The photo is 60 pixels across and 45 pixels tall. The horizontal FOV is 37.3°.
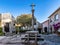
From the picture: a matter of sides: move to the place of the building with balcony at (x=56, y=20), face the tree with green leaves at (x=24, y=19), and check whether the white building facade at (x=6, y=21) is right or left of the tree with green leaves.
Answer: left

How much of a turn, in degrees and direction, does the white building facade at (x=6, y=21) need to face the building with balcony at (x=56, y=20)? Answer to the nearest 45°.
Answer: approximately 45° to its left

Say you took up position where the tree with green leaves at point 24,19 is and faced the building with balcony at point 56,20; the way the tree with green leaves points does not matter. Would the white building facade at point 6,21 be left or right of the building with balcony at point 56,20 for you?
right

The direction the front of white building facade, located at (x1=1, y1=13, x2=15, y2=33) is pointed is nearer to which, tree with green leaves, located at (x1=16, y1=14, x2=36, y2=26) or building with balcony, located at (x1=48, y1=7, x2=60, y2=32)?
the building with balcony
